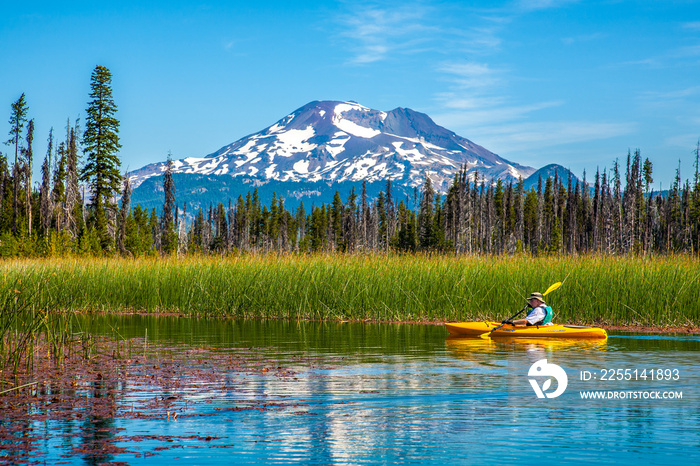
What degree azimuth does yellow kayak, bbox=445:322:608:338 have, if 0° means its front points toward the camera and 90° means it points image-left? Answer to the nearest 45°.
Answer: approximately 90°

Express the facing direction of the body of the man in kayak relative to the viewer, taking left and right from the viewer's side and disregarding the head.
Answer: facing to the left of the viewer
